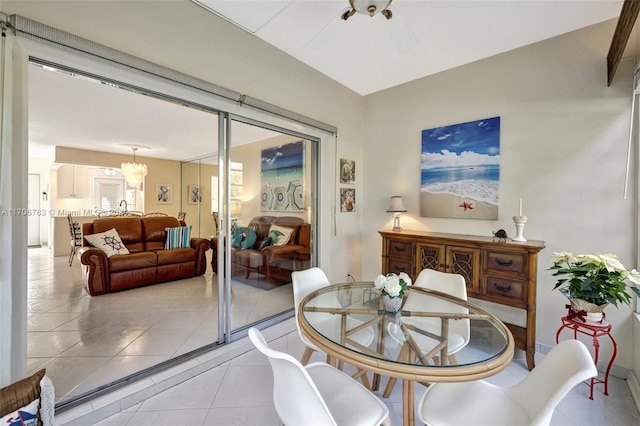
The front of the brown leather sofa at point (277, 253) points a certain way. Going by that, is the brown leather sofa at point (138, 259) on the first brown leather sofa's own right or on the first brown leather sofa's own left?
on the first brown leather sofa's own right

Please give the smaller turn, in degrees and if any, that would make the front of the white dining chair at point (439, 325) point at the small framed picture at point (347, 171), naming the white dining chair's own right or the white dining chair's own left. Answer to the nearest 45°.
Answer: approximately 90° to the white dining chair's own right

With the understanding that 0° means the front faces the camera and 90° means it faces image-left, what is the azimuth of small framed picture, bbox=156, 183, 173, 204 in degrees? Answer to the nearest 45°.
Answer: approximately 0°

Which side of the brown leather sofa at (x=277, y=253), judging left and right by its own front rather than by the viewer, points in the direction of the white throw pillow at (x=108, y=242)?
right

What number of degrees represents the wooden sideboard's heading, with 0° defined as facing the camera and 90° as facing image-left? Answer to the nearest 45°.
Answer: approximately 45°

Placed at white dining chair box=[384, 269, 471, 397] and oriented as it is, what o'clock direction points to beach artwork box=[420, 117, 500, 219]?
The beach artwork is roughly at 5 o'clock from the white dining chair.

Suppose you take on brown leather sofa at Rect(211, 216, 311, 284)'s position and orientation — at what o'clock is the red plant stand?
The red plant stand is roughly at 9 o'clock from the brown leather sofa.

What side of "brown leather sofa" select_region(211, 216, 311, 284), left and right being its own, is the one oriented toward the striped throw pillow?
right

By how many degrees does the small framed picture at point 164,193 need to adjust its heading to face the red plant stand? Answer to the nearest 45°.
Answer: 0° — it already faces it

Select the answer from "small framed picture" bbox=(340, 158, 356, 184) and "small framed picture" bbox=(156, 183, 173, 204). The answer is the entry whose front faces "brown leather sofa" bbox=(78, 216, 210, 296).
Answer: "small framed picture" bbox=(156, 183, 173, 204)

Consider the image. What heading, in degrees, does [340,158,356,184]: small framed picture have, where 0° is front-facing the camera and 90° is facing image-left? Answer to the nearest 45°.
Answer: approximately 315°
